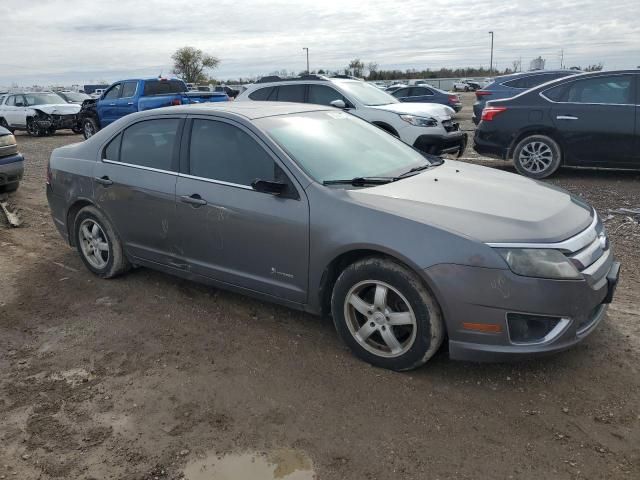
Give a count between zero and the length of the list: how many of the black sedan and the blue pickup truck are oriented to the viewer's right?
1

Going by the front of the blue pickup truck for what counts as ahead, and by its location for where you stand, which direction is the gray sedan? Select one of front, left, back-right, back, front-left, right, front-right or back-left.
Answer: back-left

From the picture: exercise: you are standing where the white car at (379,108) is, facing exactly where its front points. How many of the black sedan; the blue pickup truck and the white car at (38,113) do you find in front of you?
1

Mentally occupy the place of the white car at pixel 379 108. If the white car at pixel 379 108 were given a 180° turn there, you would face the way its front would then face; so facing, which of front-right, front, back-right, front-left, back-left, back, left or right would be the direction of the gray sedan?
back-left

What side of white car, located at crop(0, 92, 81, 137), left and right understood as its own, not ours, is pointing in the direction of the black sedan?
front

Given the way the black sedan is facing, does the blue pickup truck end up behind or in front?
behind

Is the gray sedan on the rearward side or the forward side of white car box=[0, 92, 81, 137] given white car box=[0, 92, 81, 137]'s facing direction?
on the forward side

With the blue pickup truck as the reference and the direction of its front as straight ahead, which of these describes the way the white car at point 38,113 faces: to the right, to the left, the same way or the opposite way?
the opposite way

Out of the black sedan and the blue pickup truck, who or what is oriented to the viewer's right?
the black sedan

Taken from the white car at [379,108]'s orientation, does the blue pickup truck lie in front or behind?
behind

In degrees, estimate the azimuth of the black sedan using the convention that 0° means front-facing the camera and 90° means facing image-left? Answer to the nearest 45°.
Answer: approximately 270°

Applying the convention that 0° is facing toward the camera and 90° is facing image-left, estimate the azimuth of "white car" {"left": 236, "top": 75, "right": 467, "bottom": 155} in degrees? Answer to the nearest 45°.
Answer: approximately 315°
